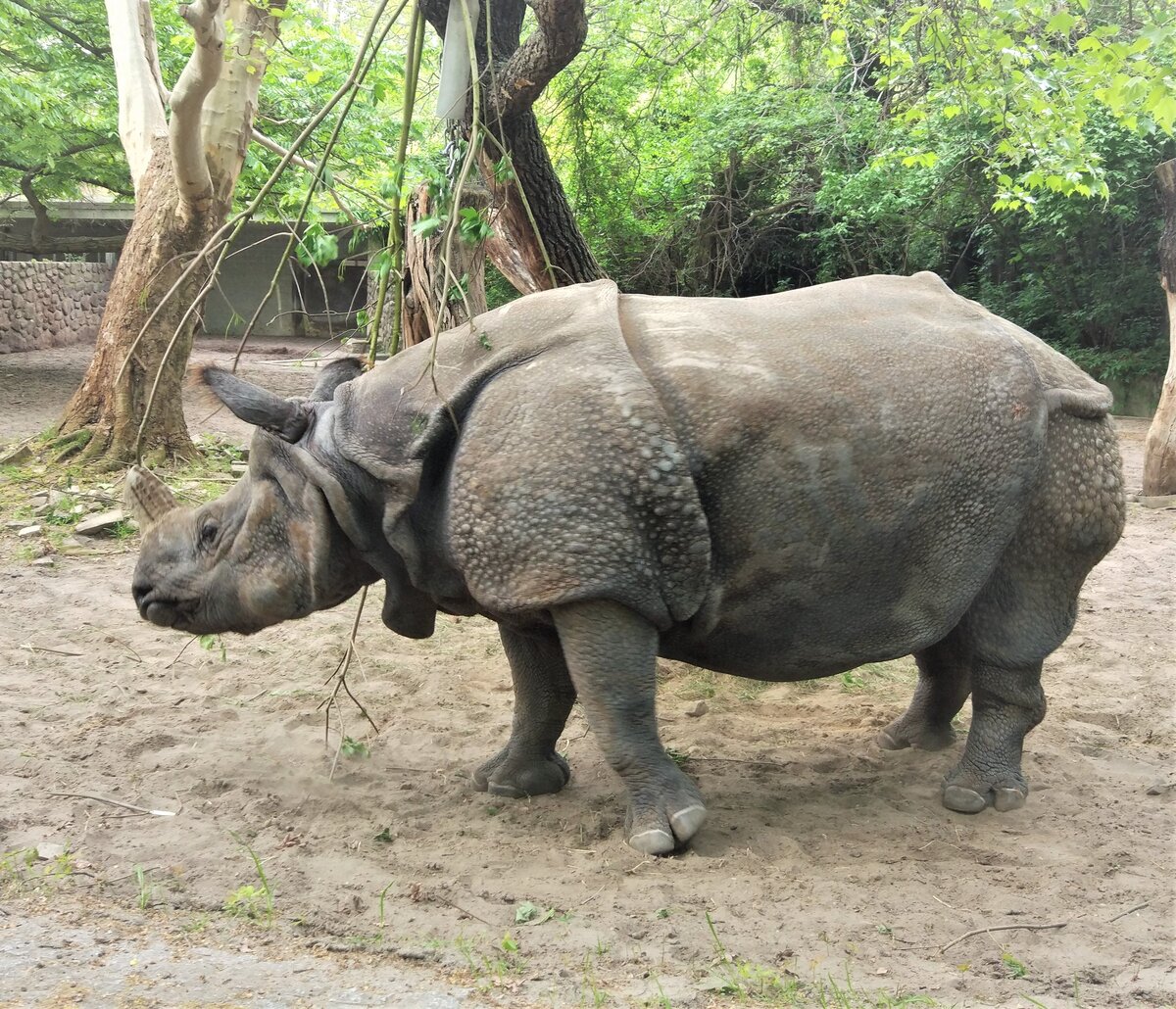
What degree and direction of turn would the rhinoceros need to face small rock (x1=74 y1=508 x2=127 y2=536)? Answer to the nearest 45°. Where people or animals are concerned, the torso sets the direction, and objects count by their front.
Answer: approximately 45° to its right

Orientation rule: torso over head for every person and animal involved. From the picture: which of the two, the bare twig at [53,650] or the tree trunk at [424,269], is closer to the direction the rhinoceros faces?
the bare twig

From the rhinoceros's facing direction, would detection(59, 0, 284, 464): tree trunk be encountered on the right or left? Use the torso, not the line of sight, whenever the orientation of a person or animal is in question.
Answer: on its right

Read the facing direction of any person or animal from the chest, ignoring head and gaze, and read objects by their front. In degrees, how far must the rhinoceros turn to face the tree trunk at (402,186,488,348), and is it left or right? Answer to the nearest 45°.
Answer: approximately 45° to its right

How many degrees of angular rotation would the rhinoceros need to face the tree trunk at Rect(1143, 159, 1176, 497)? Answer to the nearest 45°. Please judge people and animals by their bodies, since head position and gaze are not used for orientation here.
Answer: approximately 135° to its right

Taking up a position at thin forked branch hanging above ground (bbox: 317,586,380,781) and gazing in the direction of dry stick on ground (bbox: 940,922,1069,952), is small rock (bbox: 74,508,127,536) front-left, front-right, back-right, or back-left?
back-left

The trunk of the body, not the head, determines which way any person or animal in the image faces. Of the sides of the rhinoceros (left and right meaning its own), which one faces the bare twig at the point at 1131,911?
back

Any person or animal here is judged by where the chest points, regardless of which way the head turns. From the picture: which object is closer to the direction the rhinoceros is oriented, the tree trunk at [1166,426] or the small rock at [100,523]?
the small rock

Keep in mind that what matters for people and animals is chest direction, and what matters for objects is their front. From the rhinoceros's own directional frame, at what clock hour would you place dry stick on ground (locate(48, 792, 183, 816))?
The dry stick on ground is roughly at 12 o'clock from the rhinoceros.

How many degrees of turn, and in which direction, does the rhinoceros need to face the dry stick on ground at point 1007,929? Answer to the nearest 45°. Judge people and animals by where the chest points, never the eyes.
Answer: approximately 135° to its left

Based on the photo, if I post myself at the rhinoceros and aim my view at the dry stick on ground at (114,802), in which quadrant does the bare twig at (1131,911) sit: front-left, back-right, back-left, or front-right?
back-left

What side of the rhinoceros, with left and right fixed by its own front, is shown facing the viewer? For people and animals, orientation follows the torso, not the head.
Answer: left

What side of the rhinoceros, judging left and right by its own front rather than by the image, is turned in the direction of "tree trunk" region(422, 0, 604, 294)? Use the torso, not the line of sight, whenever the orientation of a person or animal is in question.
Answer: right
